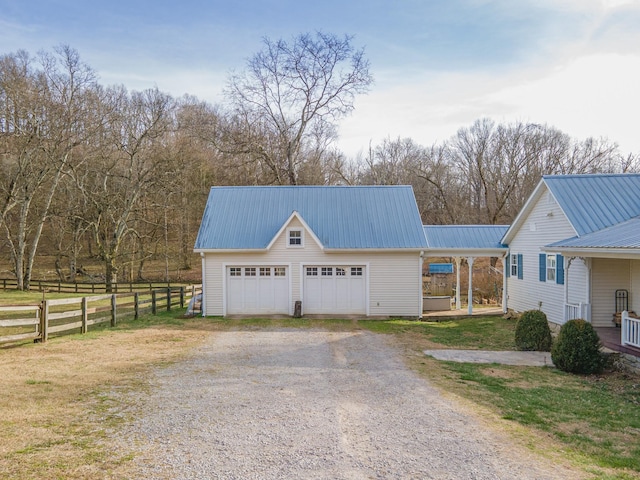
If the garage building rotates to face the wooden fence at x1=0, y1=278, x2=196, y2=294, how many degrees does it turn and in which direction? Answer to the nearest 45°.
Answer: approximately 135° to its right

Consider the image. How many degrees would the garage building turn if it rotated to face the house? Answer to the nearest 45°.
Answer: approximately 45° to its left

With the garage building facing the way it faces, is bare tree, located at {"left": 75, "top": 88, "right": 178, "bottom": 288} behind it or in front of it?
behind

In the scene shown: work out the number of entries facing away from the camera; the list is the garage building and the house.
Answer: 0

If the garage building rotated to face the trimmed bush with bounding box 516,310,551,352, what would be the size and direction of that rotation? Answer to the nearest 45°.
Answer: approximately 45° to its left

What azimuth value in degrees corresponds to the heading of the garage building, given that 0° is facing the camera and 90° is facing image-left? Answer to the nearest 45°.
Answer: approximately 0°

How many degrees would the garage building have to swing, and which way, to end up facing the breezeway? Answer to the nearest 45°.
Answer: approximately 90° to its left

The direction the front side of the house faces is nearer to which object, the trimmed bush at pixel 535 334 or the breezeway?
the trimmed bush
